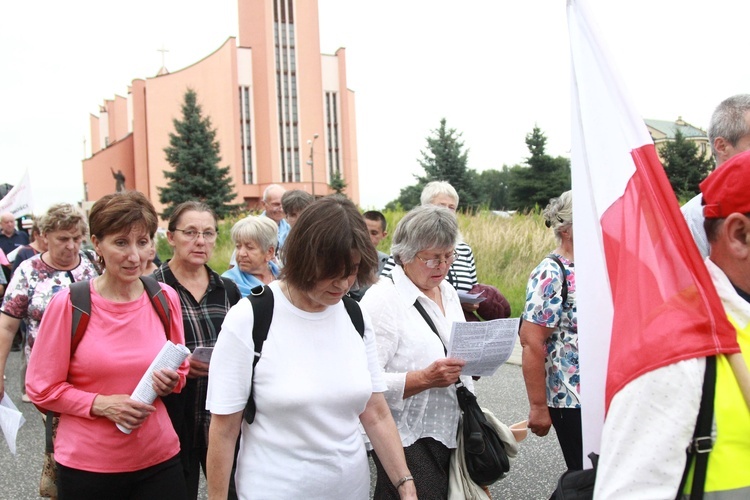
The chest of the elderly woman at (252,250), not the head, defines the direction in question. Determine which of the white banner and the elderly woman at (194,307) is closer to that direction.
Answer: the elderly woman

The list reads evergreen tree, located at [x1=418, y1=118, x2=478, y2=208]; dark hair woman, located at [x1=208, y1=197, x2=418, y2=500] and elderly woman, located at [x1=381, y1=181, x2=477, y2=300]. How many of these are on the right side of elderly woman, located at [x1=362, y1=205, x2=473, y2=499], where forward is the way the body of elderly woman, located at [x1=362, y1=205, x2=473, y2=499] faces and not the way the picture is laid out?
1

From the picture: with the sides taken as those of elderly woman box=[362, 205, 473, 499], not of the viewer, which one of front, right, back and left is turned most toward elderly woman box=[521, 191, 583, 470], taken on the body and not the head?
left

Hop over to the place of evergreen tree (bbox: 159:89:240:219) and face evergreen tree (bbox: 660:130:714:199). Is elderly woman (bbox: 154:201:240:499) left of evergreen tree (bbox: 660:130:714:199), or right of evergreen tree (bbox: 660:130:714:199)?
right

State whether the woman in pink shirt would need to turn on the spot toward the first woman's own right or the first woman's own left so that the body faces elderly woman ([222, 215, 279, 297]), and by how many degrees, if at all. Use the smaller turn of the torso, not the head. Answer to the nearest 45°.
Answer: approximately 90° to the first woman's own left

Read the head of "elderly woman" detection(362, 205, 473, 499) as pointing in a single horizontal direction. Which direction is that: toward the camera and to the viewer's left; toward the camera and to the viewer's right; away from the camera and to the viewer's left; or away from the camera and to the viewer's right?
toward the camera and to the viewer's right

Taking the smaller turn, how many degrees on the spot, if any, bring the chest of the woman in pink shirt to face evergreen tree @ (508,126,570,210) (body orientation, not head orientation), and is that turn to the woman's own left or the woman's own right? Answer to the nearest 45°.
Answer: approximately 90° to the woman's own left

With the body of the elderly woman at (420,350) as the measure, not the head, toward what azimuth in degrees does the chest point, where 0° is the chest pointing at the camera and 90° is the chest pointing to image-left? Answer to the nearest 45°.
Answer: approximately 315°

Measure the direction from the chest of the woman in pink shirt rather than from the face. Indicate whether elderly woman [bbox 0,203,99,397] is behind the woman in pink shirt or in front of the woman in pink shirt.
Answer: behind

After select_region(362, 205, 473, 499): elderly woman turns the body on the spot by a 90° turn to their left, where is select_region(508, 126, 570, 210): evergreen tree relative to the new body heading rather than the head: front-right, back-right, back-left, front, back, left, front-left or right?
front-left

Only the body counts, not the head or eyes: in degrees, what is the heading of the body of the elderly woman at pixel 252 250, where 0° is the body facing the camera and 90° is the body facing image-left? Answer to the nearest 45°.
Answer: approximately 45°
